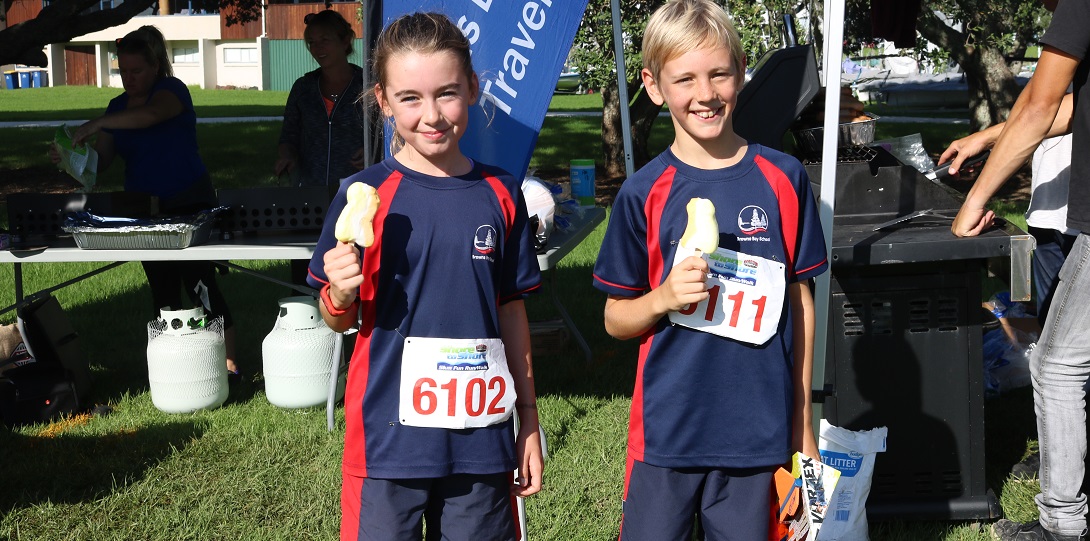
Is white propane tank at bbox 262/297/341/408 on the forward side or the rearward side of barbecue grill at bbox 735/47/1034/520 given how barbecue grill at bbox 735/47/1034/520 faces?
on the rearward side

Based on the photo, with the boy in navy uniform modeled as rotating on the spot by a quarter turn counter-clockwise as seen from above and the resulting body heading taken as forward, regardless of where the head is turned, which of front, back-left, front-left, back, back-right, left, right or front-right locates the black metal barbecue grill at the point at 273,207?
back-left

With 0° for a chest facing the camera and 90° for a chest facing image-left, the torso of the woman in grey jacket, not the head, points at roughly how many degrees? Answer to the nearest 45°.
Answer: approximately 0°

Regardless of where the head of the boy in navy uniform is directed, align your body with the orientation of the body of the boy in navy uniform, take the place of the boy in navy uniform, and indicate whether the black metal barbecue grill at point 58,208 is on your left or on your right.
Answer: on your right

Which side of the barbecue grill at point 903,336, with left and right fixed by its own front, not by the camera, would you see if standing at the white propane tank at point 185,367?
back

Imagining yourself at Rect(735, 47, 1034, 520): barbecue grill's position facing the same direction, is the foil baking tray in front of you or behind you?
behind

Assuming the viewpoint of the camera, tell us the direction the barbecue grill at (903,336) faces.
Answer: facing to the right of the viewer

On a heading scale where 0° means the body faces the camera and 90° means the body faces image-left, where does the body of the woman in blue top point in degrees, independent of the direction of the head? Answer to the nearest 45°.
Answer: approximately 45°

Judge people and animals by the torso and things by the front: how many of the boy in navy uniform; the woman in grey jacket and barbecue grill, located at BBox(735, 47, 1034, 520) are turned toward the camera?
2
